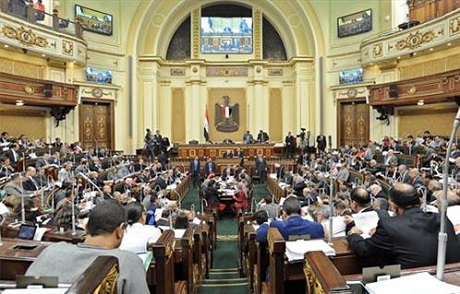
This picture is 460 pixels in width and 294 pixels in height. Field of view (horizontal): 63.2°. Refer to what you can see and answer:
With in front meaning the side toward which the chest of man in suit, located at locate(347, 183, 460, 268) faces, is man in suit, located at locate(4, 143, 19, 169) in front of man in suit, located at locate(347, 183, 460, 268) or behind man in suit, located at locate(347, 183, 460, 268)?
in front

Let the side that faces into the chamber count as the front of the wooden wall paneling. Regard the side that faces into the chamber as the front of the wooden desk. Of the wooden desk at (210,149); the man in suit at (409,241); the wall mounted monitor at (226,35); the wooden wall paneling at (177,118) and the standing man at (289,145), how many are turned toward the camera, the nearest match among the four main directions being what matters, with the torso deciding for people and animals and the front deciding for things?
4

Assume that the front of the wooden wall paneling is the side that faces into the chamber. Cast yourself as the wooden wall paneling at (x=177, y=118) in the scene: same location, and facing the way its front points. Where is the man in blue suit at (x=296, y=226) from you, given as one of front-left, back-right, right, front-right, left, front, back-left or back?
front

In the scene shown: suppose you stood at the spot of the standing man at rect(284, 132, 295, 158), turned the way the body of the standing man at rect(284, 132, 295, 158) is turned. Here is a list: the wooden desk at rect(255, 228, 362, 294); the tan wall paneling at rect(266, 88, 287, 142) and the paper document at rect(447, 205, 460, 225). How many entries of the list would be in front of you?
2

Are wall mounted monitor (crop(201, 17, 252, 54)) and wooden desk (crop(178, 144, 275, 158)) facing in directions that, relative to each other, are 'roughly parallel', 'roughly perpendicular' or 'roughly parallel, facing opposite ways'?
roughly parallel

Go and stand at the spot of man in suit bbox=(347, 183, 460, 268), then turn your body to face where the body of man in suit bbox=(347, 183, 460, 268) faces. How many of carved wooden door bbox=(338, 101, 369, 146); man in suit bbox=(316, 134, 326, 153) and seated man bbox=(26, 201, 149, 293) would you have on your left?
1

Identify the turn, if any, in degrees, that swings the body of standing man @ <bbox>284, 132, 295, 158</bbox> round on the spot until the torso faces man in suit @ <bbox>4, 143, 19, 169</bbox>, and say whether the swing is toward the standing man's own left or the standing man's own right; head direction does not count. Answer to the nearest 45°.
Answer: approximately 45° to the standing man's own right

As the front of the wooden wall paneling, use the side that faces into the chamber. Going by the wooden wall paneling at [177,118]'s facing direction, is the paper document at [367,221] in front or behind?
in front

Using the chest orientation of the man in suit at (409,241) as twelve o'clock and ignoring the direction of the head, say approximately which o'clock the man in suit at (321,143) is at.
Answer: the man in suit at (321,143) is roughly at 1 o'clock from the man in suit at (409,241).

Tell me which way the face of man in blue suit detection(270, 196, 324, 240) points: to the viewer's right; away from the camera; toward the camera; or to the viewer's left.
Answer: away from the camera

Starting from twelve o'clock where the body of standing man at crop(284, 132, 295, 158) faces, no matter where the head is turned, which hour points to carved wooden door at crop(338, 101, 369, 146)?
The carved wooden door is roughly at 9 o'clock from the standing man.

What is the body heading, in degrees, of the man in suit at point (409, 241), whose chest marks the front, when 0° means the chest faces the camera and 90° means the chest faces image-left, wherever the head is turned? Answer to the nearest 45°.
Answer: approximately 135°

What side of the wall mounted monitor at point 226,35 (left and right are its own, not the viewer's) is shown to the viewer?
front

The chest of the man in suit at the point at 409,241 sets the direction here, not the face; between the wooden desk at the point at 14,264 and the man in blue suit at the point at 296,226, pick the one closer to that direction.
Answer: the man in blue suit

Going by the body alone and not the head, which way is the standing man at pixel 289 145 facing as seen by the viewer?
toward the camera

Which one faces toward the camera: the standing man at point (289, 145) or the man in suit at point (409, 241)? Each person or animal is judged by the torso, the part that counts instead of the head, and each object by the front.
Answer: the standing man

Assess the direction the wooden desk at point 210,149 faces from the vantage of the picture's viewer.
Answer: facing the viewer

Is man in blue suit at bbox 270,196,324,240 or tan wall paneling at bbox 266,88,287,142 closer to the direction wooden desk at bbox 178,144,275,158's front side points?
the man in blue suit

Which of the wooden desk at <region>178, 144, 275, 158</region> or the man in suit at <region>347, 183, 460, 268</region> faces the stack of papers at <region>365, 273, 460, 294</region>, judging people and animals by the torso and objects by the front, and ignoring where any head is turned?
the wooden desk
